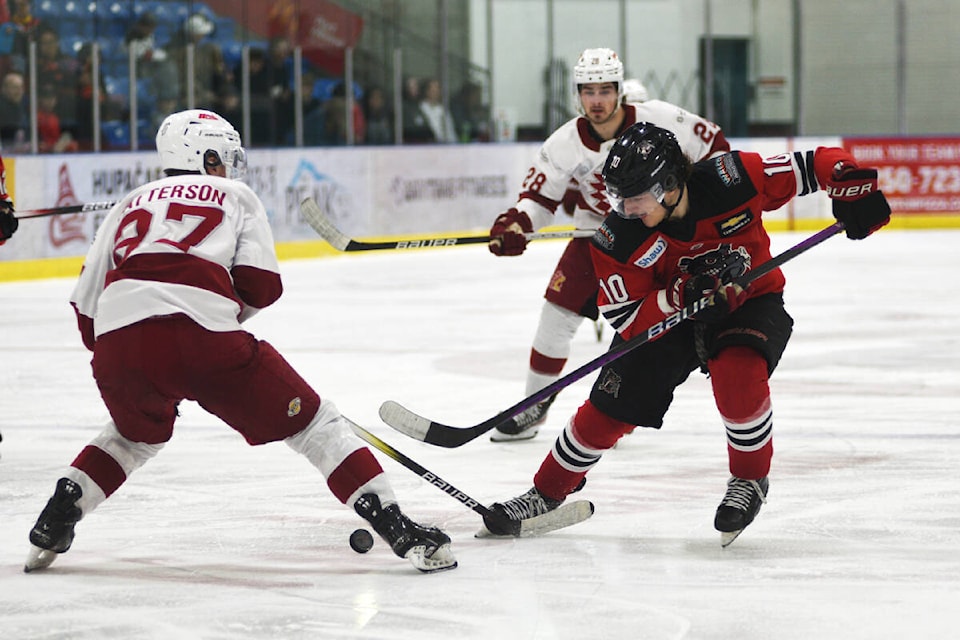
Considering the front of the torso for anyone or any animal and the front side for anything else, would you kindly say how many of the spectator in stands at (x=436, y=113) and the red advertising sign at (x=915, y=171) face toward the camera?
2

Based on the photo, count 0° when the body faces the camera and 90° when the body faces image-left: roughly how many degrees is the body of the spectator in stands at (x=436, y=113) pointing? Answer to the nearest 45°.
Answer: approximately 0°

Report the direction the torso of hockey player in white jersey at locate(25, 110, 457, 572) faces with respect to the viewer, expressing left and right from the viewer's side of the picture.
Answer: facing away from the viewer and to the right of the viewer

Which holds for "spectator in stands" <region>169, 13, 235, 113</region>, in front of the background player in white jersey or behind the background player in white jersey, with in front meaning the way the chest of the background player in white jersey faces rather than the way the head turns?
behind

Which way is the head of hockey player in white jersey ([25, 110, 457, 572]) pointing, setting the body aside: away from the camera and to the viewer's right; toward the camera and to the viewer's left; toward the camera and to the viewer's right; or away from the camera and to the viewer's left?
away from the camera and to the viewer's right

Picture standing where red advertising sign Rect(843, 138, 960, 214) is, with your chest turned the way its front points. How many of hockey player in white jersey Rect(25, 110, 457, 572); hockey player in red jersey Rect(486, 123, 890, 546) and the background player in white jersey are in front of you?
3

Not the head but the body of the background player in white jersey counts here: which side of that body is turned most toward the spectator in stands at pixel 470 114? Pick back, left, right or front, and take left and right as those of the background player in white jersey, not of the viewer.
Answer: back

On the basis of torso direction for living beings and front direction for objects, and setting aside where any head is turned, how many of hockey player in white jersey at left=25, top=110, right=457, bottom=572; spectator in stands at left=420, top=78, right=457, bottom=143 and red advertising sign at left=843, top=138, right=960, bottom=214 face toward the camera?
2
